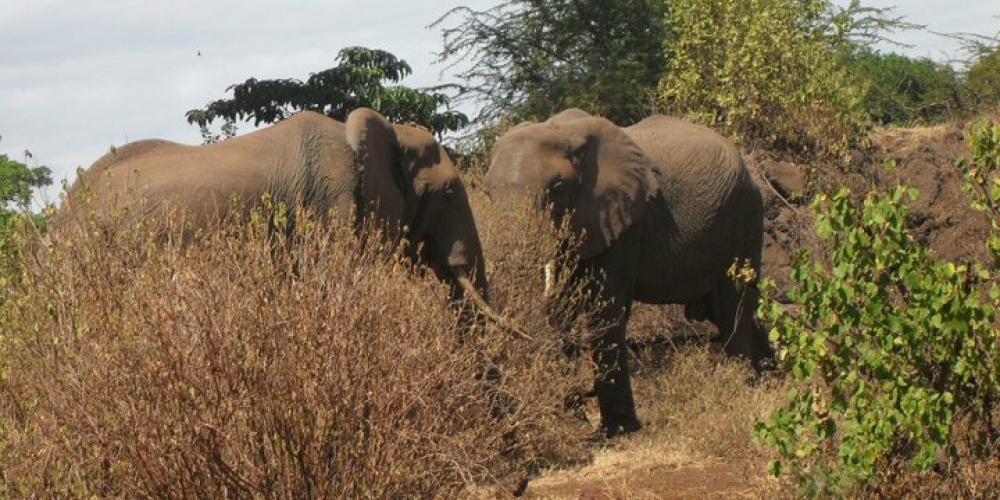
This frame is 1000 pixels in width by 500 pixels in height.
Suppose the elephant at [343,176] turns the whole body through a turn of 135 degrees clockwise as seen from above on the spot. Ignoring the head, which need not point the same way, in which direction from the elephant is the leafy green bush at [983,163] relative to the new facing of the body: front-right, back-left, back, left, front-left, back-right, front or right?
left

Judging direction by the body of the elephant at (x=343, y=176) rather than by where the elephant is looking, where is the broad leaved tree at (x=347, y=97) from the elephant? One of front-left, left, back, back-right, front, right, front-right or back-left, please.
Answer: left

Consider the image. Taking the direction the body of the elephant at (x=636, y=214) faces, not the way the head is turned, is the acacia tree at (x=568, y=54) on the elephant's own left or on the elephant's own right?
on the elephant's own right

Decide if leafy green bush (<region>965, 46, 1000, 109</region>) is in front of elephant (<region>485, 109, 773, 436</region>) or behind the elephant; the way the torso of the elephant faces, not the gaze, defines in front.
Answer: behind

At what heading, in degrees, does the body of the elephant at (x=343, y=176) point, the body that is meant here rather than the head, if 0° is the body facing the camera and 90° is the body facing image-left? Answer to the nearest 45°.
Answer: approximately 270°

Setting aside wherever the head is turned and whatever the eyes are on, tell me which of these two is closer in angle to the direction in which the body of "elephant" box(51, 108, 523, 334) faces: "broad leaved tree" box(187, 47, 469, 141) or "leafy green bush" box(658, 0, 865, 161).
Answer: the leafy green bush

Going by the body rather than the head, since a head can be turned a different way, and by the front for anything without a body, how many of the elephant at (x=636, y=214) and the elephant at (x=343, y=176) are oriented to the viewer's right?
1

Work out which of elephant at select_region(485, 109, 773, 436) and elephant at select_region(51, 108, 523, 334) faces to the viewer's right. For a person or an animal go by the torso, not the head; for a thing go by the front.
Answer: elephant at select_region(51, 108, 523, 334)
